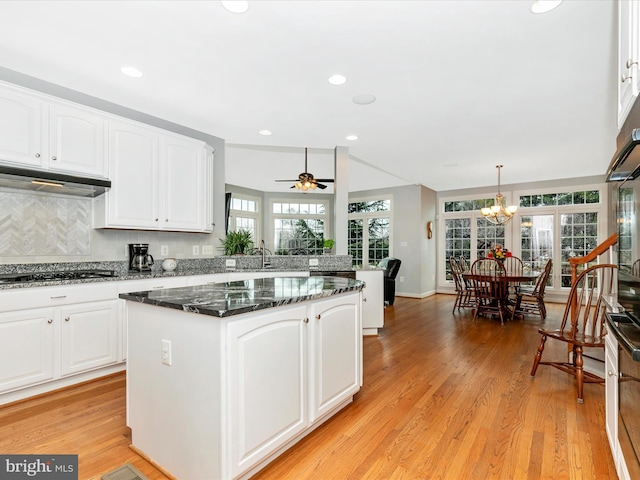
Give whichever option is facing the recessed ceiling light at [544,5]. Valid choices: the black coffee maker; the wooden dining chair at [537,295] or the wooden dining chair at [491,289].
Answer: the black coffee maker

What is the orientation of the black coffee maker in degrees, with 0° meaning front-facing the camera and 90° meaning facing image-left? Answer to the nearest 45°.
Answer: approximately 315°

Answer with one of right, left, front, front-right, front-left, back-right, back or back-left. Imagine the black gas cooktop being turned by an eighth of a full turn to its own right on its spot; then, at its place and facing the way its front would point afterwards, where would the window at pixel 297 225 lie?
back

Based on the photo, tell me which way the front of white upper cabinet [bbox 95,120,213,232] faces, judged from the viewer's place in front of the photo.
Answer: facing the viewer and to the right of the viewer

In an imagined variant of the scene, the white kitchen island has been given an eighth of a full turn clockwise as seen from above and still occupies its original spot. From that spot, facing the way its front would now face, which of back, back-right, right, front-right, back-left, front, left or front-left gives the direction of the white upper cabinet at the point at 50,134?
back-right

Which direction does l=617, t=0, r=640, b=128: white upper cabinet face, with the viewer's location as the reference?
facing to the left of the viewer

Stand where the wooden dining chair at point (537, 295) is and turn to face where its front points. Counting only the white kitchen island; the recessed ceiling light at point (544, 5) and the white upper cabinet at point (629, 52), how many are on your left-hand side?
3

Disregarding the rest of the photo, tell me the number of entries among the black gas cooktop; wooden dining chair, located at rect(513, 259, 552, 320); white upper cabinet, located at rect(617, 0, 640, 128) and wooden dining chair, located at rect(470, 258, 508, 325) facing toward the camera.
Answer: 1

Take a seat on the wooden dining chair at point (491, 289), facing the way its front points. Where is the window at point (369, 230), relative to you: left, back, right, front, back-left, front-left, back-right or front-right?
front-left

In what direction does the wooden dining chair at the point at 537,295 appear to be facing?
to the viewer's left

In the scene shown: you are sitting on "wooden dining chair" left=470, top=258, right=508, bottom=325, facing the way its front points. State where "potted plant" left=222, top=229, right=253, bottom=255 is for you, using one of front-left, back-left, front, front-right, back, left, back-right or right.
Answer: back-left

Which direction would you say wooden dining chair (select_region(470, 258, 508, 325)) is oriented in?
away from the camera

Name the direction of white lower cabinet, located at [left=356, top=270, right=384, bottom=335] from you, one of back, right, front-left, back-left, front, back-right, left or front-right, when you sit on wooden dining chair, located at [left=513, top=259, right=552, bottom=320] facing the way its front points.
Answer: front-left

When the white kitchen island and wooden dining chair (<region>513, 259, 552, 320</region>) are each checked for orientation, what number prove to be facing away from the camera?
0

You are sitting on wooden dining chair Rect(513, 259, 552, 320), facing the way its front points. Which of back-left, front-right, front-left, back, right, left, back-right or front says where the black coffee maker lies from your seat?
front-left
